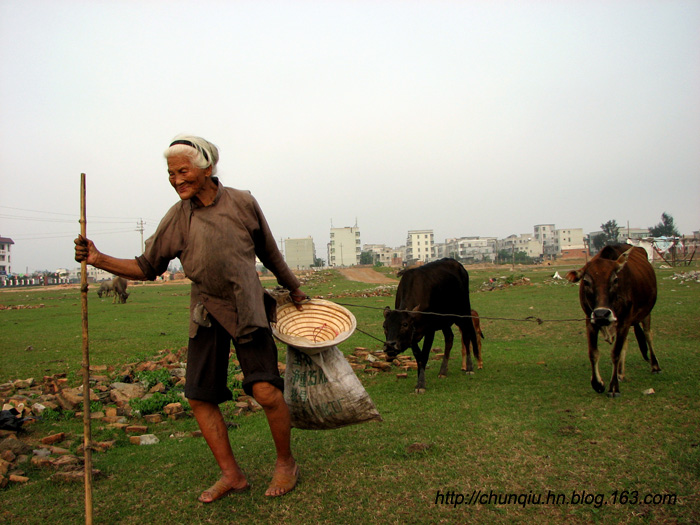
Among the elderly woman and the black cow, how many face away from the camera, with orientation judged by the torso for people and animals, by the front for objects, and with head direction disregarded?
0

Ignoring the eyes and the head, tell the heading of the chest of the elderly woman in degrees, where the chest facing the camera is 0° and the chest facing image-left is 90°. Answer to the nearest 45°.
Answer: approximately 45°

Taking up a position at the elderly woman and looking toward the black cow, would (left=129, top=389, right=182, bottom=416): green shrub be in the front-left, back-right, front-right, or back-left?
front-left

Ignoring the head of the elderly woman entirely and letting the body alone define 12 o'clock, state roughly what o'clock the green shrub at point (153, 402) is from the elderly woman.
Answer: The green shrub is roughly at 4 o'clock from the elderly woman.

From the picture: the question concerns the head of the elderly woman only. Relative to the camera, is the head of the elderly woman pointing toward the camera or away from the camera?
toward the camera

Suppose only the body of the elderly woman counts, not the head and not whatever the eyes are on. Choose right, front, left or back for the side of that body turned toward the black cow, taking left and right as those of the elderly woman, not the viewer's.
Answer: back

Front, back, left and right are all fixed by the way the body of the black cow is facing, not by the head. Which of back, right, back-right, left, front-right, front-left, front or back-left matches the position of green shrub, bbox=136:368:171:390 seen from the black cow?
front-right

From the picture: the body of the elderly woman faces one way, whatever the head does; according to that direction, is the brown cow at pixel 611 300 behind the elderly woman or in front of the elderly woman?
behind

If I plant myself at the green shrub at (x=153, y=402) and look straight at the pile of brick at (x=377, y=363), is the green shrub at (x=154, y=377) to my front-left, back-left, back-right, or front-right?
front-left
